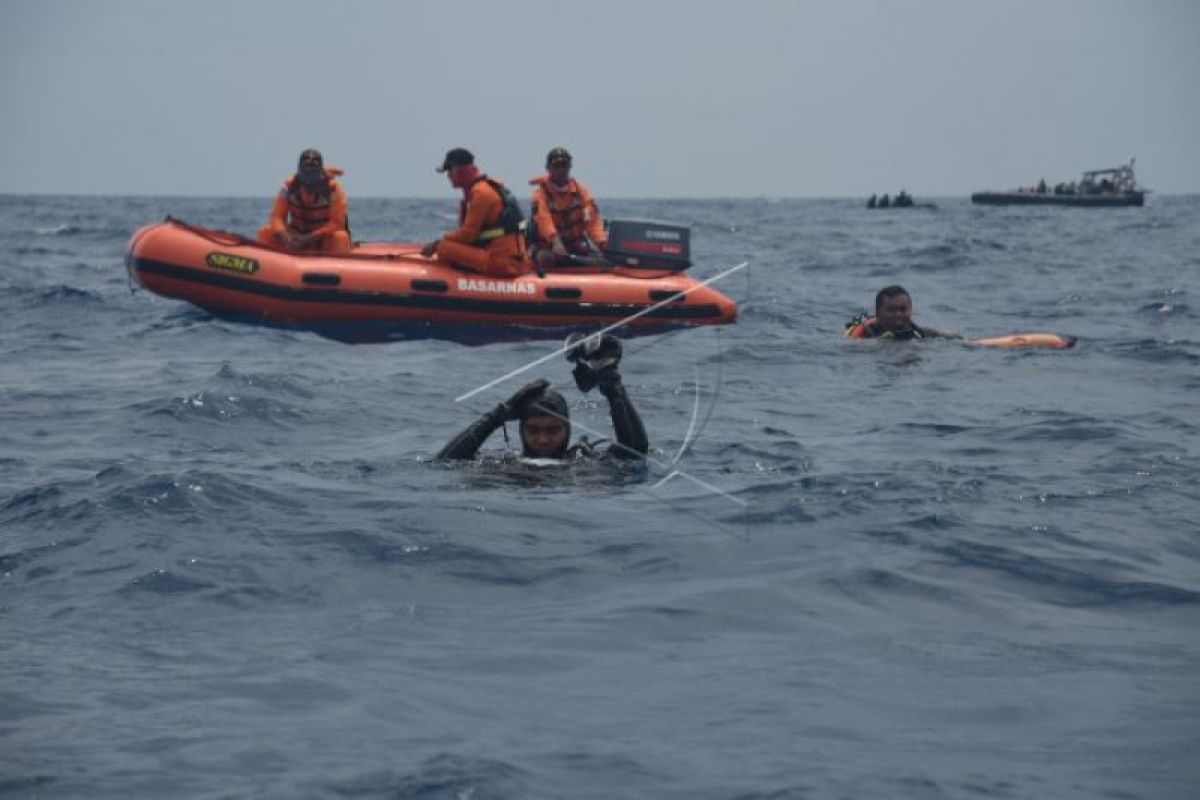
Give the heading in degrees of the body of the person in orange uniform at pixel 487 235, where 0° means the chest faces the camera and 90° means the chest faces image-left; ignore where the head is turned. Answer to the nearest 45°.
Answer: approximately 90°

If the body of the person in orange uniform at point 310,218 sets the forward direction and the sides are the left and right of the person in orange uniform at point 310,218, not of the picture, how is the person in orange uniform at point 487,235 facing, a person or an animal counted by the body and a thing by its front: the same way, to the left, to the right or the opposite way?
to the right

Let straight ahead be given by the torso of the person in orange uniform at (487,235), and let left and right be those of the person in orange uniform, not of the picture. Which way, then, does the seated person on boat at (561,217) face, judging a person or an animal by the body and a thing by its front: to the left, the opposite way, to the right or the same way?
to the left

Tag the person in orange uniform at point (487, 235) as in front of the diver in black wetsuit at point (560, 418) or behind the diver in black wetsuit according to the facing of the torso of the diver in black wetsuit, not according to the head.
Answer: behind

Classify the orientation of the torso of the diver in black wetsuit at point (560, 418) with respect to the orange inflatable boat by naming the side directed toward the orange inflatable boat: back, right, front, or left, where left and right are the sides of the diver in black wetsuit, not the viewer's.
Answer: back

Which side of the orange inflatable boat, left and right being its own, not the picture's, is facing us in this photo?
left

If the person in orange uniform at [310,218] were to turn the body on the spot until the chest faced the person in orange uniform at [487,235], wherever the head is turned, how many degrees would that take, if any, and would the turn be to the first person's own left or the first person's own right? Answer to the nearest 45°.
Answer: approximately 45° to the first person's own left

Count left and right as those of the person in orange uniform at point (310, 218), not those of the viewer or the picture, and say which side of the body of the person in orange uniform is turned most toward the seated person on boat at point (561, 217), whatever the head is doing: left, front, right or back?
left

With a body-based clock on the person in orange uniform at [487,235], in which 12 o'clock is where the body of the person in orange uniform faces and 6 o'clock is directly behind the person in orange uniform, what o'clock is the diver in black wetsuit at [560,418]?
The diver in black wetsuit is roughly at 9 o'clock from the person in orange uniform.
